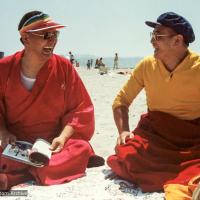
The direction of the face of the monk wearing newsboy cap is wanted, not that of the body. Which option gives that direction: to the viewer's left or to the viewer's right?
to the viewer's left

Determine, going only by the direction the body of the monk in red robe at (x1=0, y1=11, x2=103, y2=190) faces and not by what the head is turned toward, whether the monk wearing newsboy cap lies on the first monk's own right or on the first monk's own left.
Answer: on the first monk's own left

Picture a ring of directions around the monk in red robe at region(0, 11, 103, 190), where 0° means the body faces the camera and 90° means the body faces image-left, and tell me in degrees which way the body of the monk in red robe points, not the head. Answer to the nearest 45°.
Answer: approximately 0°
